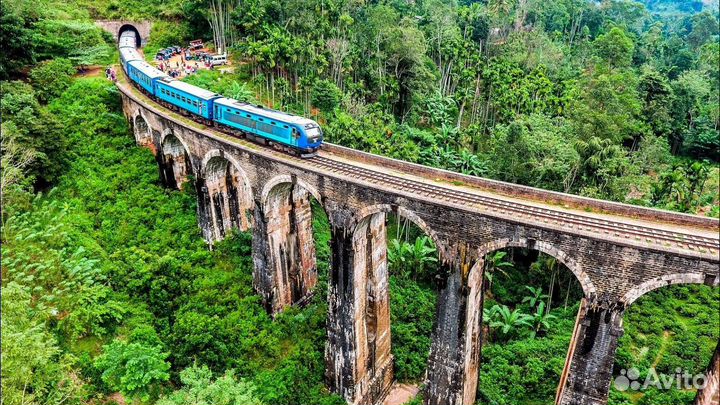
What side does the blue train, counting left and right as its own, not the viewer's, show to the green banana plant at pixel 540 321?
front

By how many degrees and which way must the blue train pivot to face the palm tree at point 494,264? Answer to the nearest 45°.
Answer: approximately 45° to its left

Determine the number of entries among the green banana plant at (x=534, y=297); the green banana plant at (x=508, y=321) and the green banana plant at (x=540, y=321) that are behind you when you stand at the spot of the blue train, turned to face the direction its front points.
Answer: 0

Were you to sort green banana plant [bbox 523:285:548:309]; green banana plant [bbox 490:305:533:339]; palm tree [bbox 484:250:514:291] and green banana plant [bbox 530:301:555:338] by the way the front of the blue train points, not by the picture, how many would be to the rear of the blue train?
0

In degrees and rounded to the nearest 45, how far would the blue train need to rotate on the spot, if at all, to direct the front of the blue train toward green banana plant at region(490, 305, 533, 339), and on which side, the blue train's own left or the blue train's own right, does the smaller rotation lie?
0° — it already faces it
